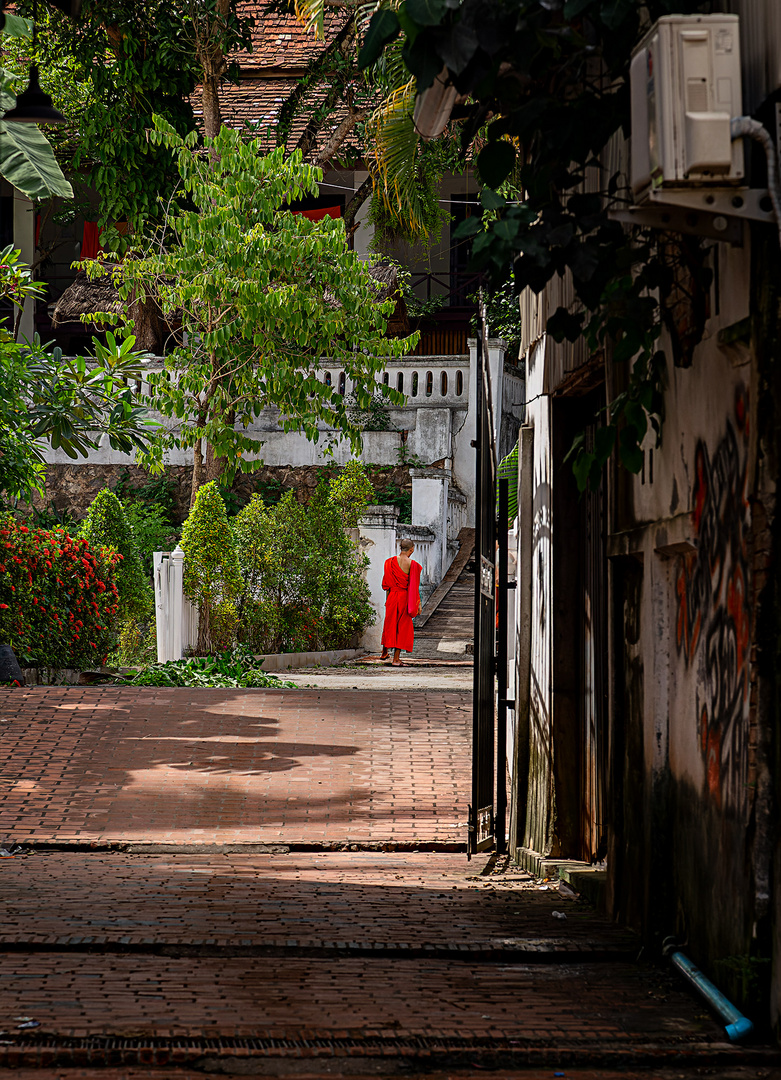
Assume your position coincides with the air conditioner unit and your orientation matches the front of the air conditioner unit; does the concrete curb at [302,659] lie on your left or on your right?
on your right

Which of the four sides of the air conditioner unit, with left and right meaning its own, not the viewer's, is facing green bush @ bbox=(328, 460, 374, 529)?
right

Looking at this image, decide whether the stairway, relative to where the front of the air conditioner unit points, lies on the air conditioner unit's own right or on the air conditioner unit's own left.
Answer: on the air conditioner unit's own right

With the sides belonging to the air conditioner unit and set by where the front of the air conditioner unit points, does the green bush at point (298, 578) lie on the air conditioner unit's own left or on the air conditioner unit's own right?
on the air conditioner unit's own right

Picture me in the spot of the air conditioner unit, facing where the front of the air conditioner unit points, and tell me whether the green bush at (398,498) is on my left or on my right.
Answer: on my right

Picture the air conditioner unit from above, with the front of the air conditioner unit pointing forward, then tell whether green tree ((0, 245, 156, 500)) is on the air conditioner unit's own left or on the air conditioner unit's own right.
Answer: on the air conditioner unit's own right

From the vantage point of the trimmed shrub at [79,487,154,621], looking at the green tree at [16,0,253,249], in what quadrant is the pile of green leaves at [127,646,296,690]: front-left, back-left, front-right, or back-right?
back-right

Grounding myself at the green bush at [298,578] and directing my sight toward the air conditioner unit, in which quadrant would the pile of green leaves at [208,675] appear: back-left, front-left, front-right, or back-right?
front-right

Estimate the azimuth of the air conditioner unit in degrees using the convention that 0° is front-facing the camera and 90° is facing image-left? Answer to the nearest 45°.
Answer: approximately 90°

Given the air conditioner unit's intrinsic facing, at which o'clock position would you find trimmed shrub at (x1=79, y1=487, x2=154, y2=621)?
The trimmed shrub is roughly at 2 o'clock from the air conditioner unit.
